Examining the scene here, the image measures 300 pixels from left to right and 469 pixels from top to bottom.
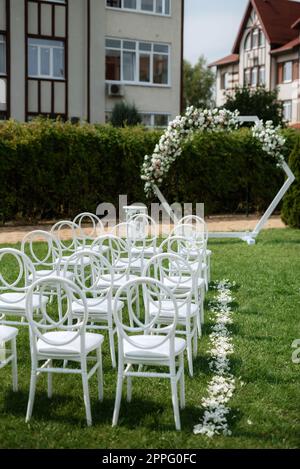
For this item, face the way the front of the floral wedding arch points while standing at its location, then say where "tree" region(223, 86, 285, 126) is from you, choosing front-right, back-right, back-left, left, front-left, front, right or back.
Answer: back

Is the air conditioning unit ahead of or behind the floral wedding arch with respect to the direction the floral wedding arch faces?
behind

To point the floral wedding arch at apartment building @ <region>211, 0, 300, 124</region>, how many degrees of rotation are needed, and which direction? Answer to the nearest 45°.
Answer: approximately 180°

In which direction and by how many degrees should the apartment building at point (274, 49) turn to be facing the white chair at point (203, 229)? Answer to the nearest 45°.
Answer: approximately 45° to its left

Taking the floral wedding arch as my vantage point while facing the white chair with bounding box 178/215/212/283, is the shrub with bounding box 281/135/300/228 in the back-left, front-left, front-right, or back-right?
back-left

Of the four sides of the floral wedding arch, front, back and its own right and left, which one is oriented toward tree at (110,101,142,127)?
back

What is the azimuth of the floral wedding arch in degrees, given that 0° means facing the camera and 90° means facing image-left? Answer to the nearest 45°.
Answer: approximately 0°

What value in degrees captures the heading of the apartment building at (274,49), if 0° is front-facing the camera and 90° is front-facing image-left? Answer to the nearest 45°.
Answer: approximately 45°

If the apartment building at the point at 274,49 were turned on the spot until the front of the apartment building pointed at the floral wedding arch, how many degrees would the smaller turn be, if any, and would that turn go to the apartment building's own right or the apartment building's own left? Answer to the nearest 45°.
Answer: approximately 45° to the apartment building's own left
